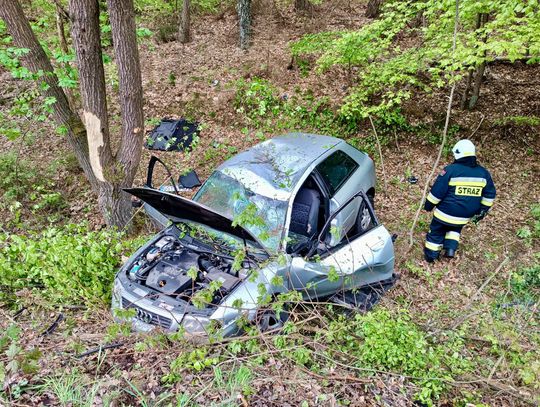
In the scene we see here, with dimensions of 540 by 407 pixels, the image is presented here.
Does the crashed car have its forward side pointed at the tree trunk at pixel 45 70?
no

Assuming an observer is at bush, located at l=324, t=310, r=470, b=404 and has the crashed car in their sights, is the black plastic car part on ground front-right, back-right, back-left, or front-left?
front-right

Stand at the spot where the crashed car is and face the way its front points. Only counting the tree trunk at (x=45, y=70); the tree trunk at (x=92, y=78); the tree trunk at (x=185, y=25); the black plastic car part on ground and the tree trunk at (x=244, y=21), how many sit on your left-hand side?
0

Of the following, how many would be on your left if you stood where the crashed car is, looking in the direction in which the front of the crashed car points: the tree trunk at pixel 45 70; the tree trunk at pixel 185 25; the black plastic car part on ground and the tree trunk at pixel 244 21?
0

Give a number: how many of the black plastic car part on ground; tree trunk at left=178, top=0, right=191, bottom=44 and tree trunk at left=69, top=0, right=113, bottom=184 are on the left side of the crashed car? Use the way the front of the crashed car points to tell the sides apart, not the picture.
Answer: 0

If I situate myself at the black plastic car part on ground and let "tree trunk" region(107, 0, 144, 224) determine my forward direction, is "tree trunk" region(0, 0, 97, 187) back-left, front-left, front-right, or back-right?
front-right

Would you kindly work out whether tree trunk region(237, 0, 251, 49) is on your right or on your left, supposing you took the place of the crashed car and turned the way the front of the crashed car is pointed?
on your right

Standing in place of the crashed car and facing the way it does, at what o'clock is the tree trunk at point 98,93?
The tree trunk is roughly at 3 o'clock from the crashed car.

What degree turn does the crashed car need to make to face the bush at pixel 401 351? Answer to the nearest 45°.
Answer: approximately 90° to its left

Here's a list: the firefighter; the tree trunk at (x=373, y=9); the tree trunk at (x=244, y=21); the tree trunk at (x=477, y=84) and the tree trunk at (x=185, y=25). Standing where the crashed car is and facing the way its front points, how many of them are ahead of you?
0

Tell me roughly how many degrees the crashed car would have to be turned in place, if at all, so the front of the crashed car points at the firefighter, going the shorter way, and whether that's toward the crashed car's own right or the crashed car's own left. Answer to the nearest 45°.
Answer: approximately 135° to the crashed car's own left

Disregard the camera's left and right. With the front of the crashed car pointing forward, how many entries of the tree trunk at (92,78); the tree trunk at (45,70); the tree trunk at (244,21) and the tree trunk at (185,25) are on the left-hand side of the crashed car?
0

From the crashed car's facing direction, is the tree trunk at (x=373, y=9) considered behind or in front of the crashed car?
behind

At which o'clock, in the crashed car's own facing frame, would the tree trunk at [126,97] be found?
The tree trunk is roughly at 3 o'clock from the crashed car.

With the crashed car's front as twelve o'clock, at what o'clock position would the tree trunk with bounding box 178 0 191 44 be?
The tree trunk is roughly at 4 o'clock from the crashed car.

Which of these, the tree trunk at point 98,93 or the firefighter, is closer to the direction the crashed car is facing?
the tree trunk

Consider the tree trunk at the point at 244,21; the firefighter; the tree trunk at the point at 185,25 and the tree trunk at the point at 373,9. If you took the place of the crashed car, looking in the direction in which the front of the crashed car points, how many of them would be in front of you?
0

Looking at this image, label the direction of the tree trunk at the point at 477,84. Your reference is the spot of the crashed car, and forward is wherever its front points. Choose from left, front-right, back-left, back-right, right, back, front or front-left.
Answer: back
